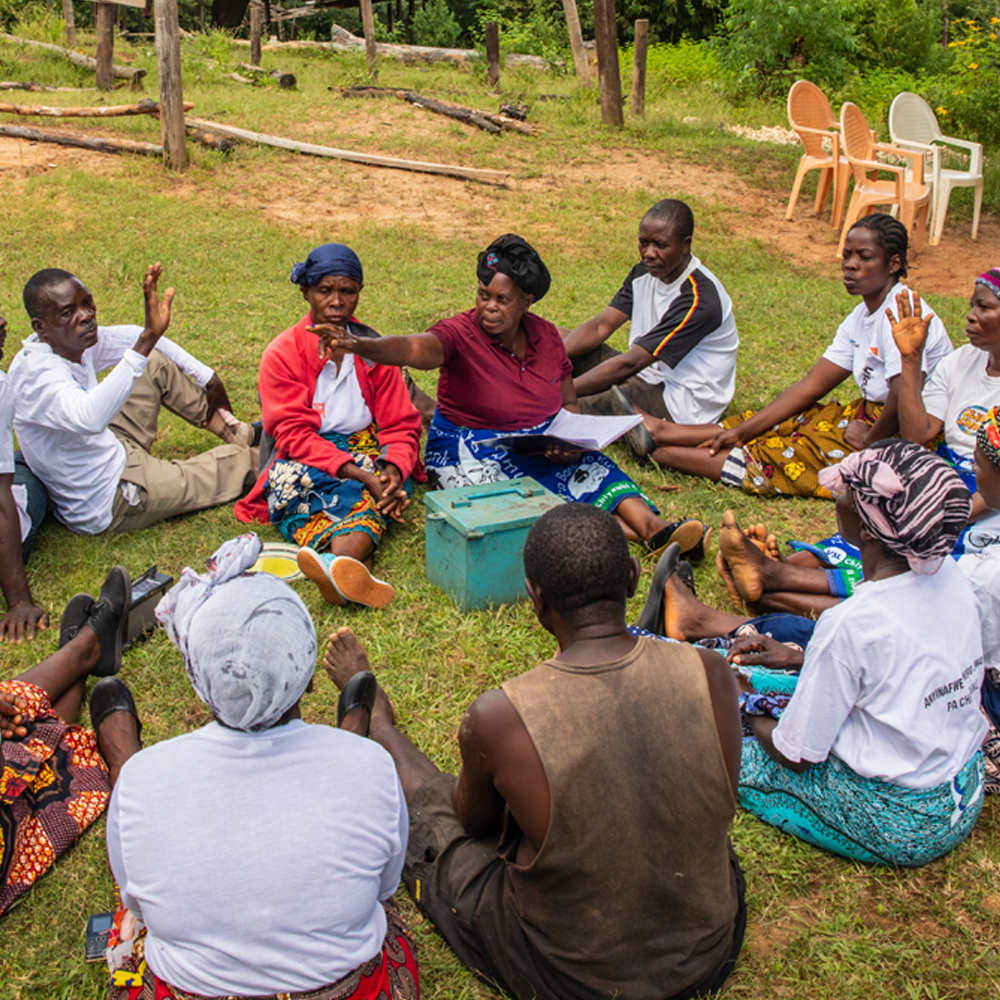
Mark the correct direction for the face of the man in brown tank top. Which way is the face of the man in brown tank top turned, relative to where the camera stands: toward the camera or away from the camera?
away from the camera

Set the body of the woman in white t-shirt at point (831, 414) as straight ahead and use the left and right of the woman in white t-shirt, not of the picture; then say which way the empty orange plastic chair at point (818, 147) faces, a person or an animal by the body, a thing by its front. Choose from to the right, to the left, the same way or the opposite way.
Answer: to the left

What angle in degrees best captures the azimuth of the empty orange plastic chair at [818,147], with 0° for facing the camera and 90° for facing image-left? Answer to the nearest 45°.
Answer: approximately 315°

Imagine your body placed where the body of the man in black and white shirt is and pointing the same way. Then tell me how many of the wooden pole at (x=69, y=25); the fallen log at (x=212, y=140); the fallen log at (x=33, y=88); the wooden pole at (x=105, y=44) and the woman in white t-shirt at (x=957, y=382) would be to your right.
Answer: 4

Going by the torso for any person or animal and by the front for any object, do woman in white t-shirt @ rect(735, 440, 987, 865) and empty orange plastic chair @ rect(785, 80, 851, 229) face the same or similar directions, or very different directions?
very different directions

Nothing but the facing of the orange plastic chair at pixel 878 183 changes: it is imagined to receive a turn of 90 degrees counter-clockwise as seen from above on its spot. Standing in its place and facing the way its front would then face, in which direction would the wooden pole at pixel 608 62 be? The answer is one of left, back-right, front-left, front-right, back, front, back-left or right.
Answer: left

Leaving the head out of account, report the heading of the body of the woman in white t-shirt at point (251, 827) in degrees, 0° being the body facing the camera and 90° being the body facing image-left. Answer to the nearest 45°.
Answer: approximately 180°

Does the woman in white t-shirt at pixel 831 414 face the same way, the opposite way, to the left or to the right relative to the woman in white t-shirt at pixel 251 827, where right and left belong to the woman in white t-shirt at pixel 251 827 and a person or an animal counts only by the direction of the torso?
to the left

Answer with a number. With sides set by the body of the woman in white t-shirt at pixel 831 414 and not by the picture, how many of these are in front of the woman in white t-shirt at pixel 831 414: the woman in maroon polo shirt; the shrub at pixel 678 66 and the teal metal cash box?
2

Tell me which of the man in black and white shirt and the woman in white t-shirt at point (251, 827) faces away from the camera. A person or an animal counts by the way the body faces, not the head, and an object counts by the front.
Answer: the woman in white t-shirt
